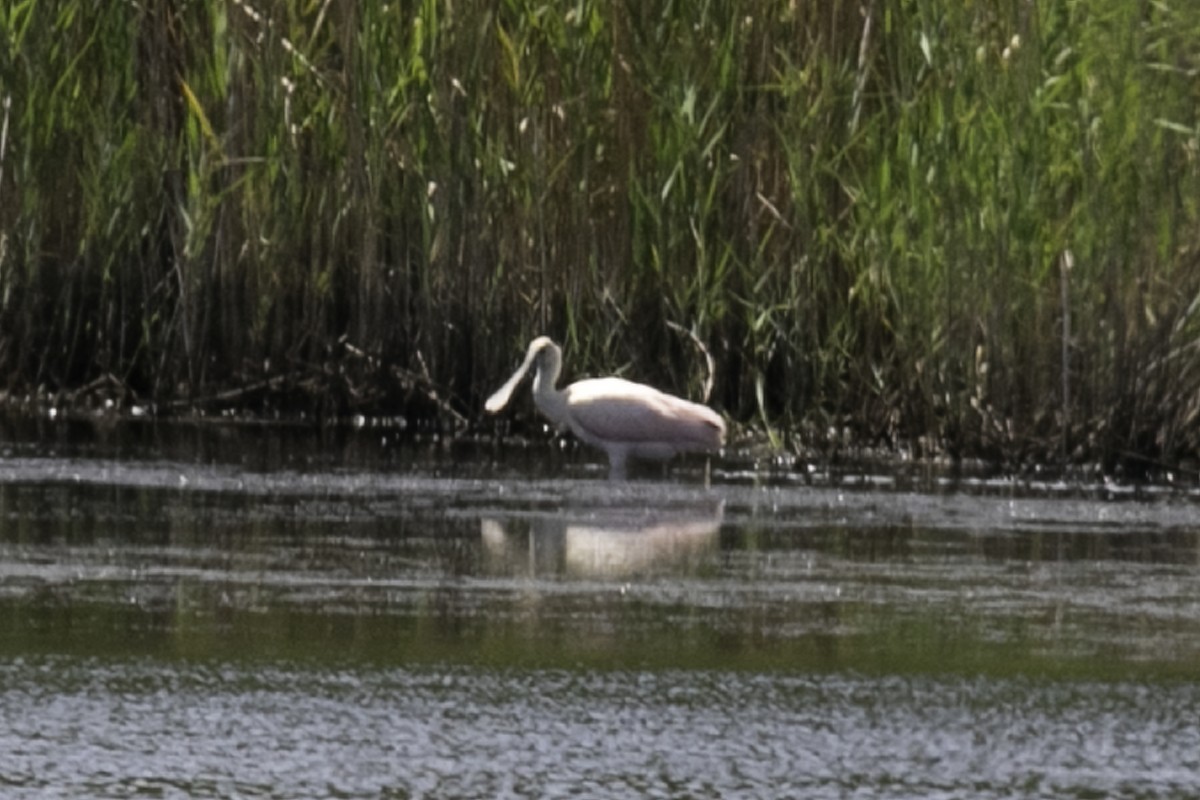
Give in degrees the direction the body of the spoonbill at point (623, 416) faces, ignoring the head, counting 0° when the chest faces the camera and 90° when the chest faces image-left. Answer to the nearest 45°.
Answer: approximately 90°
